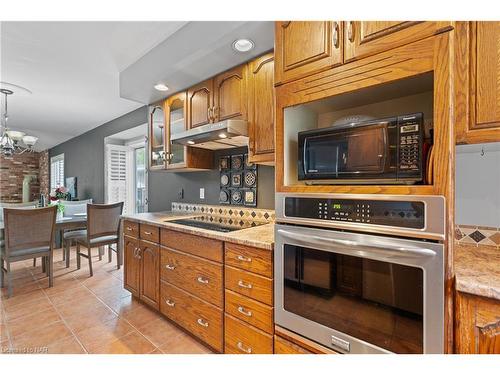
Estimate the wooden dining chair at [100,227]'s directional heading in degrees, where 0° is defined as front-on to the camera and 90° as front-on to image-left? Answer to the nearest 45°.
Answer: approximately 135°

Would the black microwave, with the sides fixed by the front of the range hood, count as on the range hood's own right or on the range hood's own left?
on the range hood's own left

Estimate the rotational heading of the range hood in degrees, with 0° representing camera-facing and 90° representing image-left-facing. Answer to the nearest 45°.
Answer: approximately 45°

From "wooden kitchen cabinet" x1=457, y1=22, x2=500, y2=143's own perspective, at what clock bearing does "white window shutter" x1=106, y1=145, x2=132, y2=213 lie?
The white window shutter is roughly at 3 o'clock from the wooden kitchen cabinet.

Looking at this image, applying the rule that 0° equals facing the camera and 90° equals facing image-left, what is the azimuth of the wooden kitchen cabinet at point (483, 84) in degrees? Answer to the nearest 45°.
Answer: approximately 0°

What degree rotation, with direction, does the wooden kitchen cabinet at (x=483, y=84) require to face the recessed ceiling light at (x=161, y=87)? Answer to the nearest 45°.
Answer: approximately 90° to its right

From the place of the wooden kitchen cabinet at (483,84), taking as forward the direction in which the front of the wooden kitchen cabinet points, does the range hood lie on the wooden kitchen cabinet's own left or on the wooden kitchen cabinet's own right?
on the wooden kitchen cabinet's own right

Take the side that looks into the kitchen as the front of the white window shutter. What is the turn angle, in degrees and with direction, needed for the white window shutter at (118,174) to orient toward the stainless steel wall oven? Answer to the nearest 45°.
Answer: approximately 45° to its left

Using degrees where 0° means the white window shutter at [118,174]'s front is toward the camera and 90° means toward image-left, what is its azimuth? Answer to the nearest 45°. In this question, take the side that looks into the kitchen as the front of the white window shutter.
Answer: approximately 45°

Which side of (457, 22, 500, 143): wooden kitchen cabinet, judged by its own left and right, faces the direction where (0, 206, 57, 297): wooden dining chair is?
right
